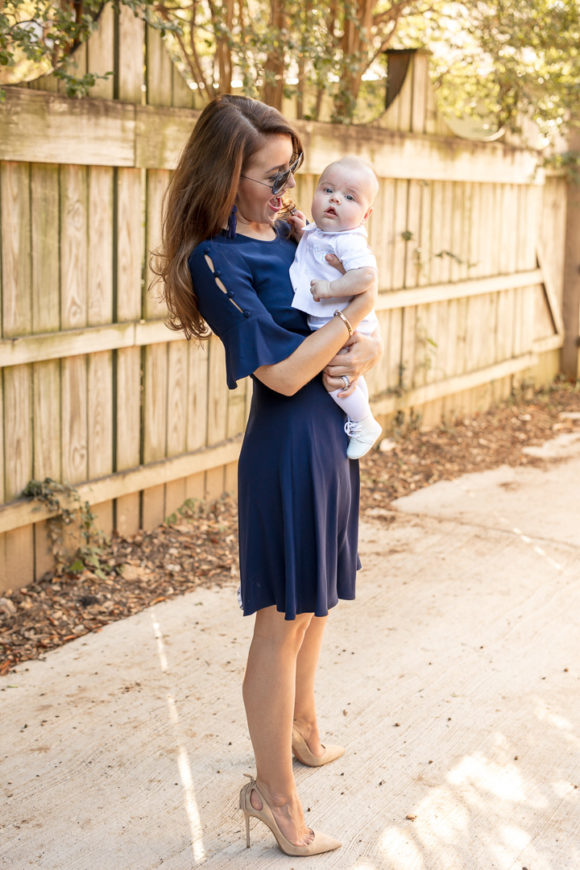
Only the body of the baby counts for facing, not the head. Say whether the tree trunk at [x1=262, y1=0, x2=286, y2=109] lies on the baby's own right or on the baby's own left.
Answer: on the baby's own right

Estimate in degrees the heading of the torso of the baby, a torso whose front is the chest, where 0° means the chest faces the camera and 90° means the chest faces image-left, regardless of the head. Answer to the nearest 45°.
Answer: approximately 45°

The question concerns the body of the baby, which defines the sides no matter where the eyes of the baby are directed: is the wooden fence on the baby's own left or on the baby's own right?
on the baby's own right
